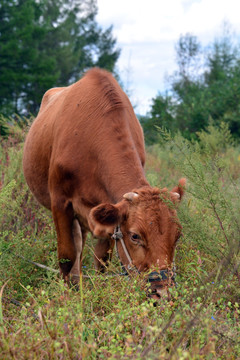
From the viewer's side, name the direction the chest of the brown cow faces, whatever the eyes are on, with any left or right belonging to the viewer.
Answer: facing the viewer and to the right of the viewer
